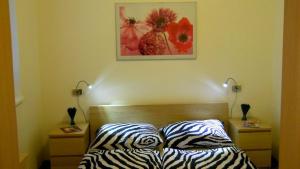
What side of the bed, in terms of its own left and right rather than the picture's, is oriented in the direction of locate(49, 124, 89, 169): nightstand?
right

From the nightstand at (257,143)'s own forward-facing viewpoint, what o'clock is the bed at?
The bed is roughly at 2 o'clock from the nightstand.

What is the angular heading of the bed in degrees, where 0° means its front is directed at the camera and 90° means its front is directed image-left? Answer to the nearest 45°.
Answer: approximately 0°

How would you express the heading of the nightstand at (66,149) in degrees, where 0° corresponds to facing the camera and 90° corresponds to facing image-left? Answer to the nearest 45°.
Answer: approximately 0°
